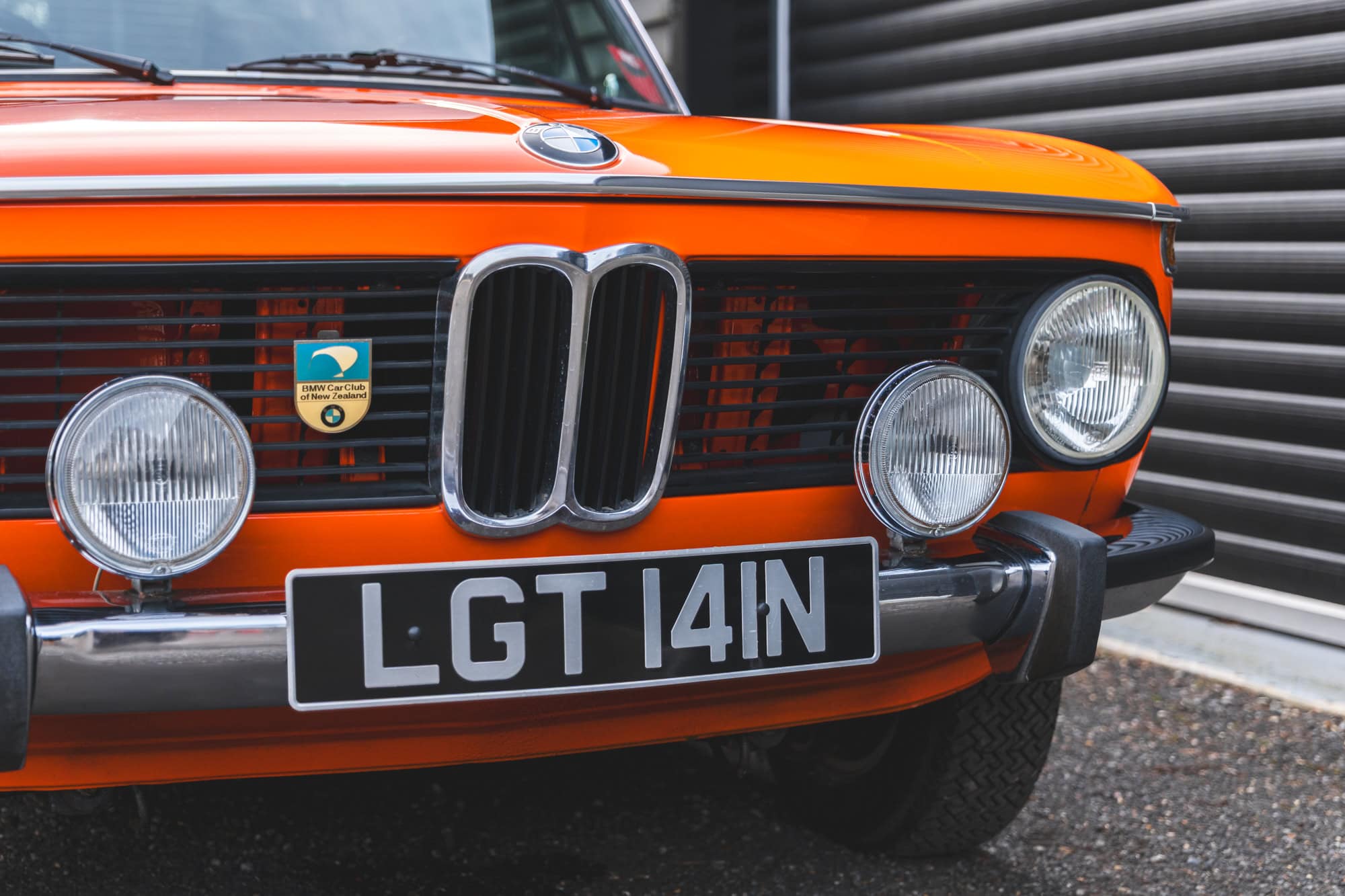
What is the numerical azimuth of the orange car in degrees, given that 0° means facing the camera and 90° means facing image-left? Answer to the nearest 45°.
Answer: approximately 315°
